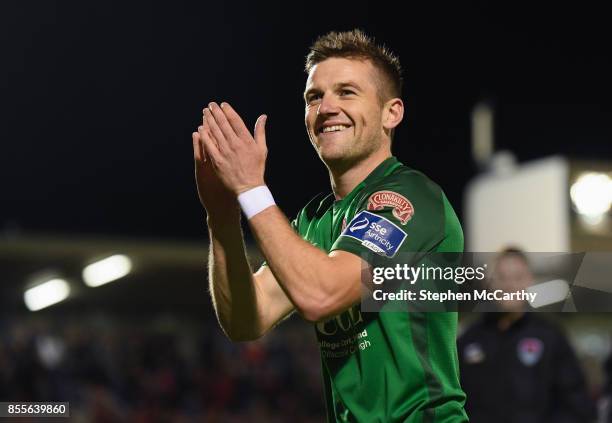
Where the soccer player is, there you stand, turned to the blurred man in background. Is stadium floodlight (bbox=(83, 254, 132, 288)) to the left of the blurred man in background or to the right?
left

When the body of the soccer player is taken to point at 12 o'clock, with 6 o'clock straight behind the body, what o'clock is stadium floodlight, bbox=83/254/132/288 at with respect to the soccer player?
The stadium floodlight is roughly at 4 o'clock from the soccer player.

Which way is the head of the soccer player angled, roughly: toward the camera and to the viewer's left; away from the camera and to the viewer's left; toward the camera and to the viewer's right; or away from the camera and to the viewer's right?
toward the camera and to the viewer's left

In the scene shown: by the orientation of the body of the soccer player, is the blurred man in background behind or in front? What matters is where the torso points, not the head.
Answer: behind

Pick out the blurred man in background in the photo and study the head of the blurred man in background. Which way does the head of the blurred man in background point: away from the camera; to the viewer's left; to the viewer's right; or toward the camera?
toward the camera

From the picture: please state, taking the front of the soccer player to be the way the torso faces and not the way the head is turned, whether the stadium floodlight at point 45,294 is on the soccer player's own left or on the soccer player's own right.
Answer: on the soccer player's own right

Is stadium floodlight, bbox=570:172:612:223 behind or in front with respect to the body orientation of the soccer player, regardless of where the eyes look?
behind

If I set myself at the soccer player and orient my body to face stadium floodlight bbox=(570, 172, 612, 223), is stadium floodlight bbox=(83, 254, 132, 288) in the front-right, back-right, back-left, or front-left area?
front-left

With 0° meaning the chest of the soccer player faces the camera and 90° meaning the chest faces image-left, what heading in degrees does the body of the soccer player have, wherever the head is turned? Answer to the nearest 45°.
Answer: approximately 45°

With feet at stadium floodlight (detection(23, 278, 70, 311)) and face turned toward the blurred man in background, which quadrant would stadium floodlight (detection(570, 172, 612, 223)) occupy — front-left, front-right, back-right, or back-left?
front-left
